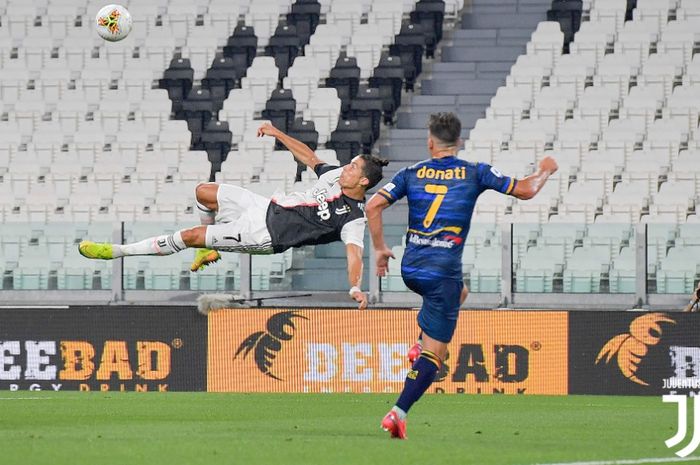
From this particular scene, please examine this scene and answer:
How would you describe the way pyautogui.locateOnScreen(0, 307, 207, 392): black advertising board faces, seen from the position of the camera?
facing the viewer

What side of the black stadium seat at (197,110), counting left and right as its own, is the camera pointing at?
front

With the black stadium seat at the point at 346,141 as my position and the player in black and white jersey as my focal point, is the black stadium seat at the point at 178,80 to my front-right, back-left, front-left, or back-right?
back-right

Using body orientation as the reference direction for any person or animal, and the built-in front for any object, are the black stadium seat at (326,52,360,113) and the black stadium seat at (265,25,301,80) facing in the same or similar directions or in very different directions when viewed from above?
same or similar directions

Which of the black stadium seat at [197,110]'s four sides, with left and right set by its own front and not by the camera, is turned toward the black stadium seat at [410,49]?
left

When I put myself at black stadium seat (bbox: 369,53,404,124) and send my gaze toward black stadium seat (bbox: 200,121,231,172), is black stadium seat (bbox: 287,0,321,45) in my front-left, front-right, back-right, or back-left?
front-right

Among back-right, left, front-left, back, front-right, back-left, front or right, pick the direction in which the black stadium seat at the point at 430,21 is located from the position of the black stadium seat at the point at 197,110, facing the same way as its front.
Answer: left

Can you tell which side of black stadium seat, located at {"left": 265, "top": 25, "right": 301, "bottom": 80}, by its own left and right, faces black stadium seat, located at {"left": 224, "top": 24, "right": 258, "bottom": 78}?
right

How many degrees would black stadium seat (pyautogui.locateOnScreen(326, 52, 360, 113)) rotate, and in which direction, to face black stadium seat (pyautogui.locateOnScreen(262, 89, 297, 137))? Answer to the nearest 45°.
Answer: approximately 90° to its right

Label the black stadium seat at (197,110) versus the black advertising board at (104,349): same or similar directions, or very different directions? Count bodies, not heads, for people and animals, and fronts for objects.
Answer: same or similar directions

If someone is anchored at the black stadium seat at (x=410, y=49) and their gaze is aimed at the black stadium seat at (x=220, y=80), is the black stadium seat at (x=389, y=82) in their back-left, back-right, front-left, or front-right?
front-left

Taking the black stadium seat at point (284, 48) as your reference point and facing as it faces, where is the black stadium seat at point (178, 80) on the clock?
the black stadium seat at point (178, 80) is roughly at 3 o'clock from the black stadium seat at point (284, 48).
